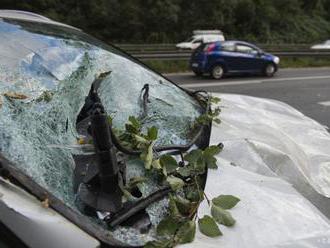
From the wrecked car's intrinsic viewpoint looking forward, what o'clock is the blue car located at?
The blue car is roughly at 8 o'clock from the wrecked car.

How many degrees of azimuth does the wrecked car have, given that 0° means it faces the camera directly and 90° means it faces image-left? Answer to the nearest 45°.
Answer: approximately 315°
